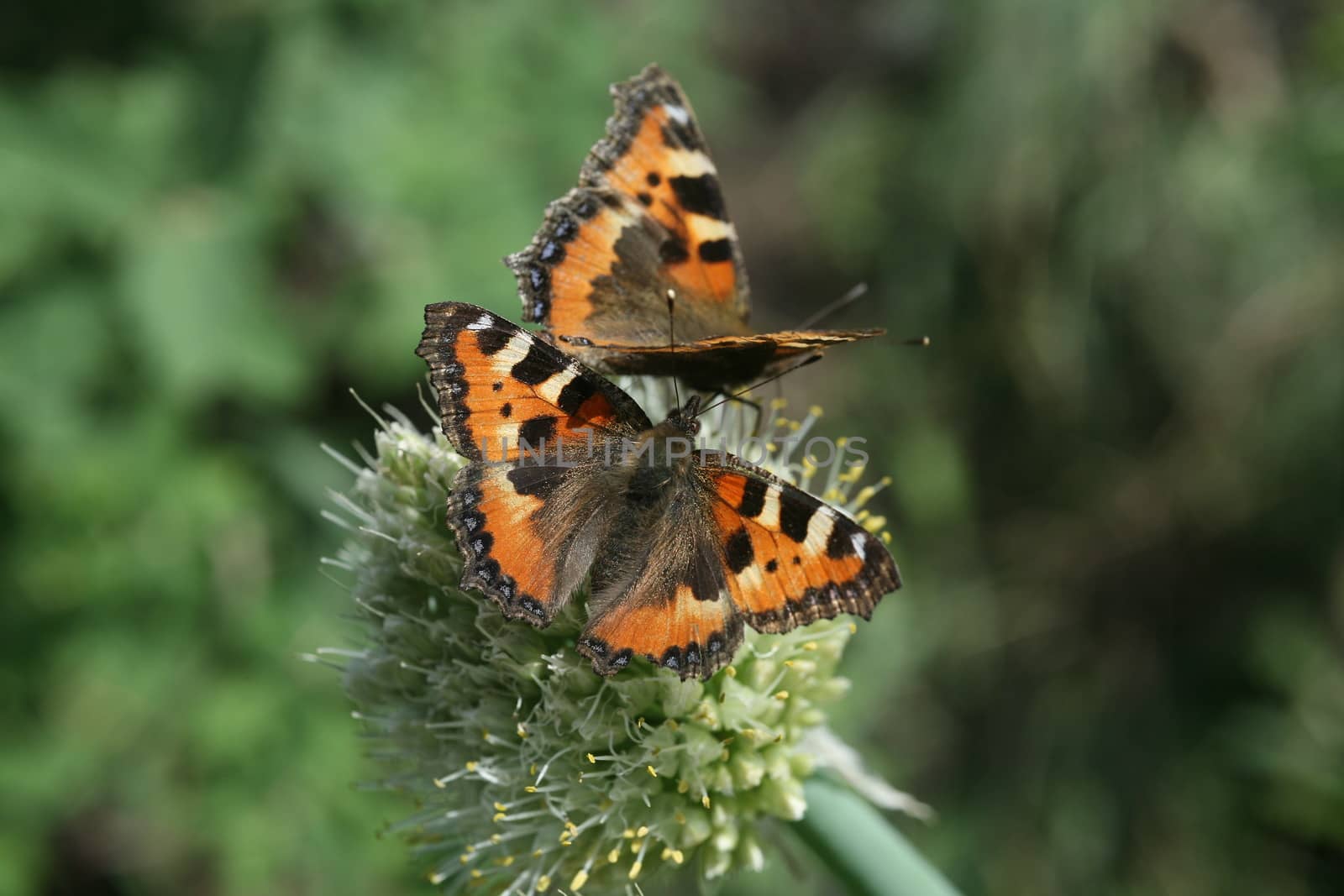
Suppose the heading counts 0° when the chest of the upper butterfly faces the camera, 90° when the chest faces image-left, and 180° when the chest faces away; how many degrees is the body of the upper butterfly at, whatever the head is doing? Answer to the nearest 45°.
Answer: approximately 270°
